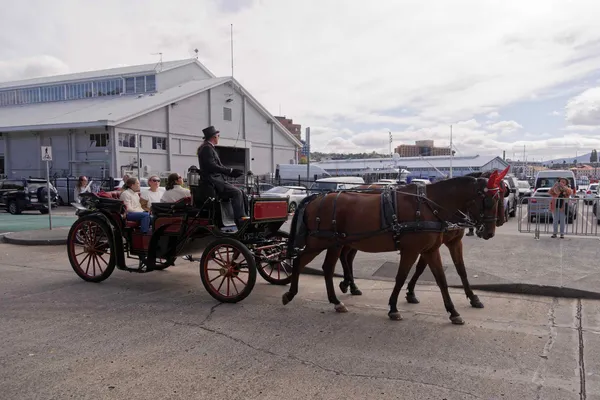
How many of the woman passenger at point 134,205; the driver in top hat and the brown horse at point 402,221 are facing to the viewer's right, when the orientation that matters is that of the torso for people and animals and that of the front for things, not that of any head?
3

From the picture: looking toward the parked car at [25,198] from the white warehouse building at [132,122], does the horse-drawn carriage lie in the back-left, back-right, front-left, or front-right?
front-left

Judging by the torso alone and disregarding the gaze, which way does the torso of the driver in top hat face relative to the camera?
to the viewer's right

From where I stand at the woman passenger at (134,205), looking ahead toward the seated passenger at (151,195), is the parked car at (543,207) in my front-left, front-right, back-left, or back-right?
front-right

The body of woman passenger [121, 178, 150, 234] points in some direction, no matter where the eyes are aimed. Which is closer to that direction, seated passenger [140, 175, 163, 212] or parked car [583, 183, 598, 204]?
the parked car

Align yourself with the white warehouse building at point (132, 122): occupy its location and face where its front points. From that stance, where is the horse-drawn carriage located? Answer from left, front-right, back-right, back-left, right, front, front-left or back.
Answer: front-right

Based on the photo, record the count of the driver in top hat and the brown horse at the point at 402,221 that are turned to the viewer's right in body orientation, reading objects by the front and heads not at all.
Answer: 2

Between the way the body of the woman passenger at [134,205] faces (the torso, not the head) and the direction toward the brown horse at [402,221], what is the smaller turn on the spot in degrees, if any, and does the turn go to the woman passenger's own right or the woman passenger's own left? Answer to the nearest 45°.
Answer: approximately 45° to the woman passenger's own right

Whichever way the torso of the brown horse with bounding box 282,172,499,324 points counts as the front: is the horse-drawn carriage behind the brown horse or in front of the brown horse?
behind

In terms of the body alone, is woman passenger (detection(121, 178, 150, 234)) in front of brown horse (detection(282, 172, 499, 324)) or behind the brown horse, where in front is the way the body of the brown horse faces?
behind

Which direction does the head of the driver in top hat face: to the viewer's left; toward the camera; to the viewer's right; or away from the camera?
to the viewer's right

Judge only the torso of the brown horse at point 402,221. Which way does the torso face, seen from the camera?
to the viewer's right

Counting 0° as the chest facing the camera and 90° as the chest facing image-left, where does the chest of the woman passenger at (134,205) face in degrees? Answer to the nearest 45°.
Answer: approximately 270°

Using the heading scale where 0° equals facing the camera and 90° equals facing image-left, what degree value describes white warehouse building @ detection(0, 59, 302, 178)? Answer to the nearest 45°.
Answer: approximately 315°

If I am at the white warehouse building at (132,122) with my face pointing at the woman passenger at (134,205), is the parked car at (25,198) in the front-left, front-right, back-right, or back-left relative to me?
front-right

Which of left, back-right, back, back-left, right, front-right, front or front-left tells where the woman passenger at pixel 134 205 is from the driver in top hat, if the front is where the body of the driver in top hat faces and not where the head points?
back-left
